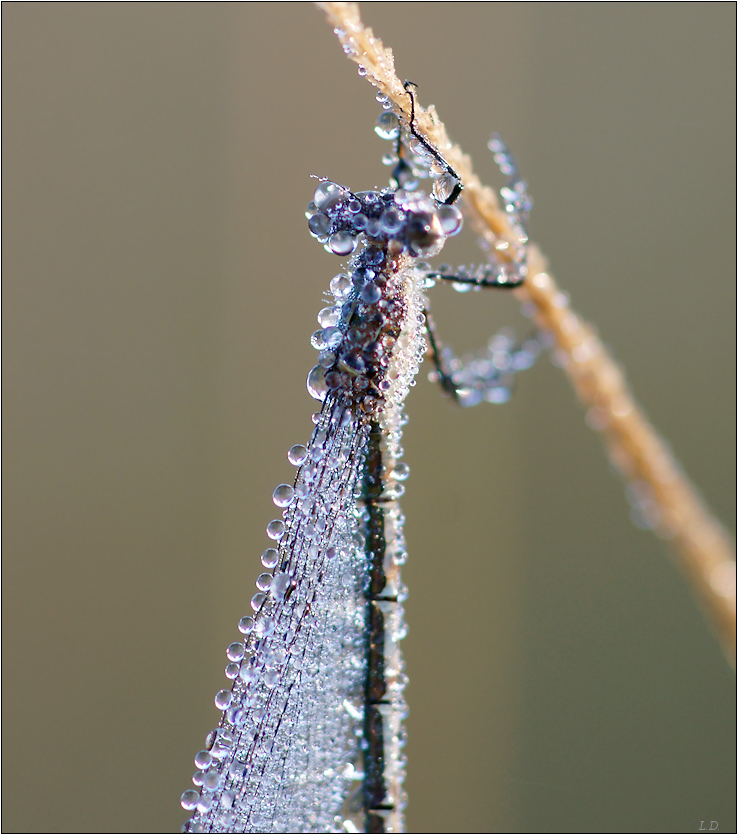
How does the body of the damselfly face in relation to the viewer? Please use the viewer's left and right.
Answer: facing away from the viewer and to the right of the viewer
